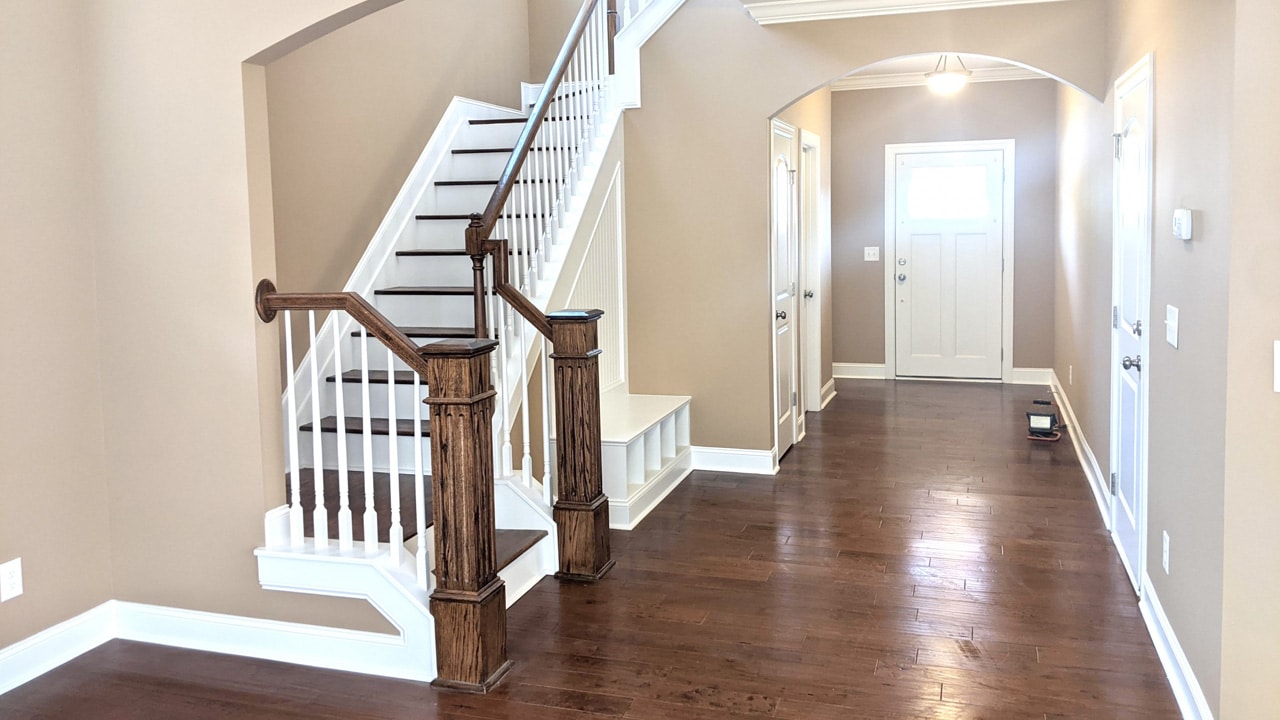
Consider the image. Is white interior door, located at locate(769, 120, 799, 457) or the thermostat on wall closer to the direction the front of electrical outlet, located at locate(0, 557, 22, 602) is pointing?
the thermostat on wall

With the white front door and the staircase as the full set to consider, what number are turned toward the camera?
2

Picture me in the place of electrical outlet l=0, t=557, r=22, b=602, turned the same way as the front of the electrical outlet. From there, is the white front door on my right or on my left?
on my left

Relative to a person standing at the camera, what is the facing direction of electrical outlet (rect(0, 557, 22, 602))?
facing the viewer and to the right of the viewer

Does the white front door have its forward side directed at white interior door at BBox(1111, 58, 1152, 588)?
yes

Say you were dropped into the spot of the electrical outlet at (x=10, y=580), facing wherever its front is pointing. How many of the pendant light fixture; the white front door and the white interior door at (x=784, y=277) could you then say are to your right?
0

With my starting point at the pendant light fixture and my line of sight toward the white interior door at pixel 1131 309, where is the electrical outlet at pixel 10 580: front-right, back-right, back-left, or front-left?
front-right

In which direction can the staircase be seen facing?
toward the camera

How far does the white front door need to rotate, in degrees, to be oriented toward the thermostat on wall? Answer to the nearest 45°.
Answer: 0° — it already faces it

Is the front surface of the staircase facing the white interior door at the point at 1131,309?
no

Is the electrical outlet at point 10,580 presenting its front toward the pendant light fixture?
no

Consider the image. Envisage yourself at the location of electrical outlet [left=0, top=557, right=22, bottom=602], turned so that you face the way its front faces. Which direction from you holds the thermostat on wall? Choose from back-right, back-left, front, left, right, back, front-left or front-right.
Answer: front

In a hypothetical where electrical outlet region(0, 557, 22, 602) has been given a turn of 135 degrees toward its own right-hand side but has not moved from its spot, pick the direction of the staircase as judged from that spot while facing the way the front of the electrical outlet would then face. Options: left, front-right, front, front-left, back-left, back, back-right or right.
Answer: back

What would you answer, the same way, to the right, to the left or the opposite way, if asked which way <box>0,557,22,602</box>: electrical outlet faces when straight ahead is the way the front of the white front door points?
to the left
